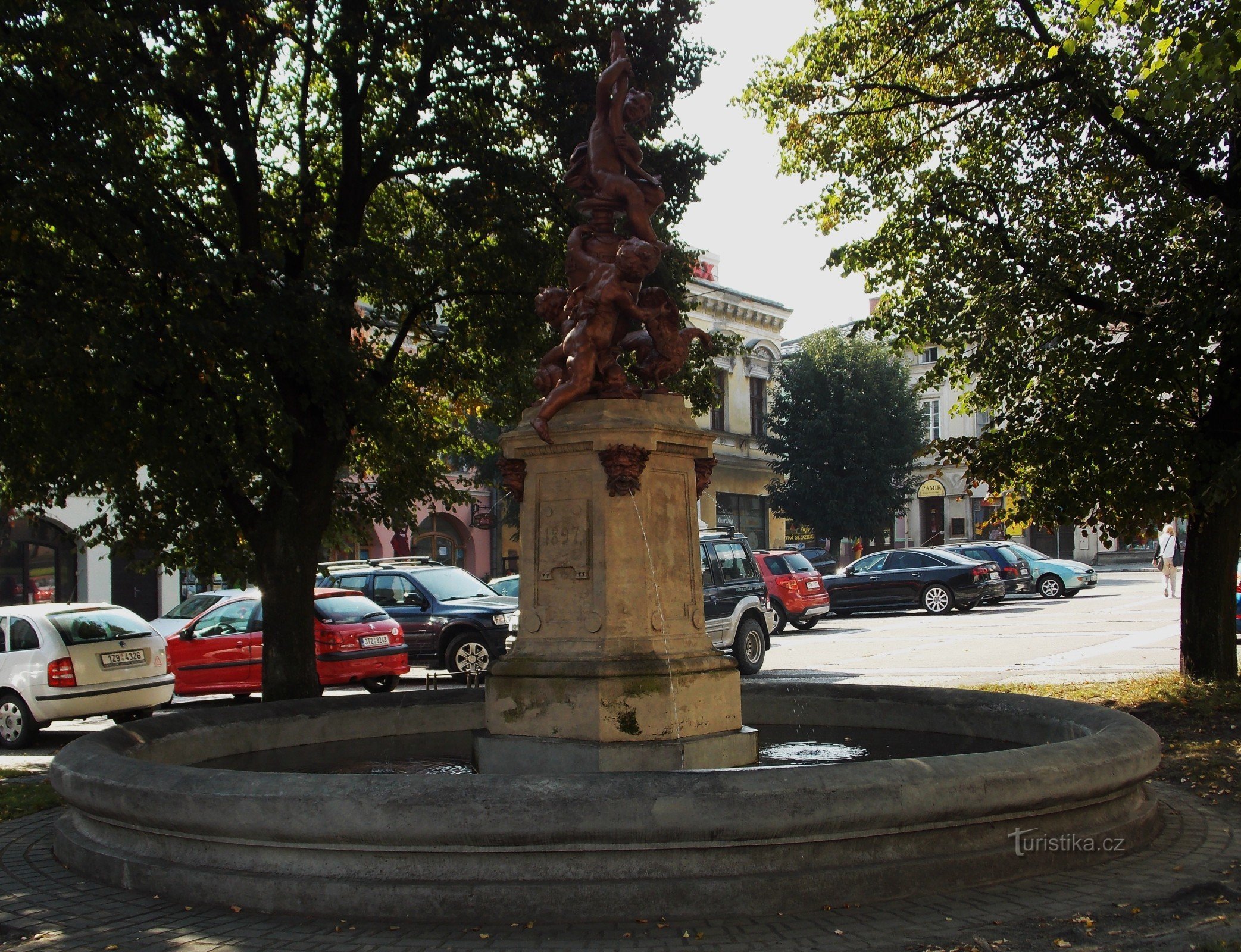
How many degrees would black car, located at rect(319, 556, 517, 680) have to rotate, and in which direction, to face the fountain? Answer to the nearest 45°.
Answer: approximately 45° to its right

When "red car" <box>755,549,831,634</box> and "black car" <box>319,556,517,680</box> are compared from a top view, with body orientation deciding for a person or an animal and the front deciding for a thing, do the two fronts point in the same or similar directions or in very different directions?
very different directions

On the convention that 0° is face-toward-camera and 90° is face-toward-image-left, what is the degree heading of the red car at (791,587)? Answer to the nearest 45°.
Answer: approximately 135°

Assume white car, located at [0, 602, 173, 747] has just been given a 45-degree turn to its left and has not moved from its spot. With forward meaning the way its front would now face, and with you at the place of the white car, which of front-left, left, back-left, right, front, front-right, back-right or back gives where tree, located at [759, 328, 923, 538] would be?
back-right

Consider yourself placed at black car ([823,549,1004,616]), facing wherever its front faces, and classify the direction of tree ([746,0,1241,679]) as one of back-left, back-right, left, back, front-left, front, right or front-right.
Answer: back-left

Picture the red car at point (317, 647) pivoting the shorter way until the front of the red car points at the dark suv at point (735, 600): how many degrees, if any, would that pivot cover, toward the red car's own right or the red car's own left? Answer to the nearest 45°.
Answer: approximately 135° to the red car's own right
